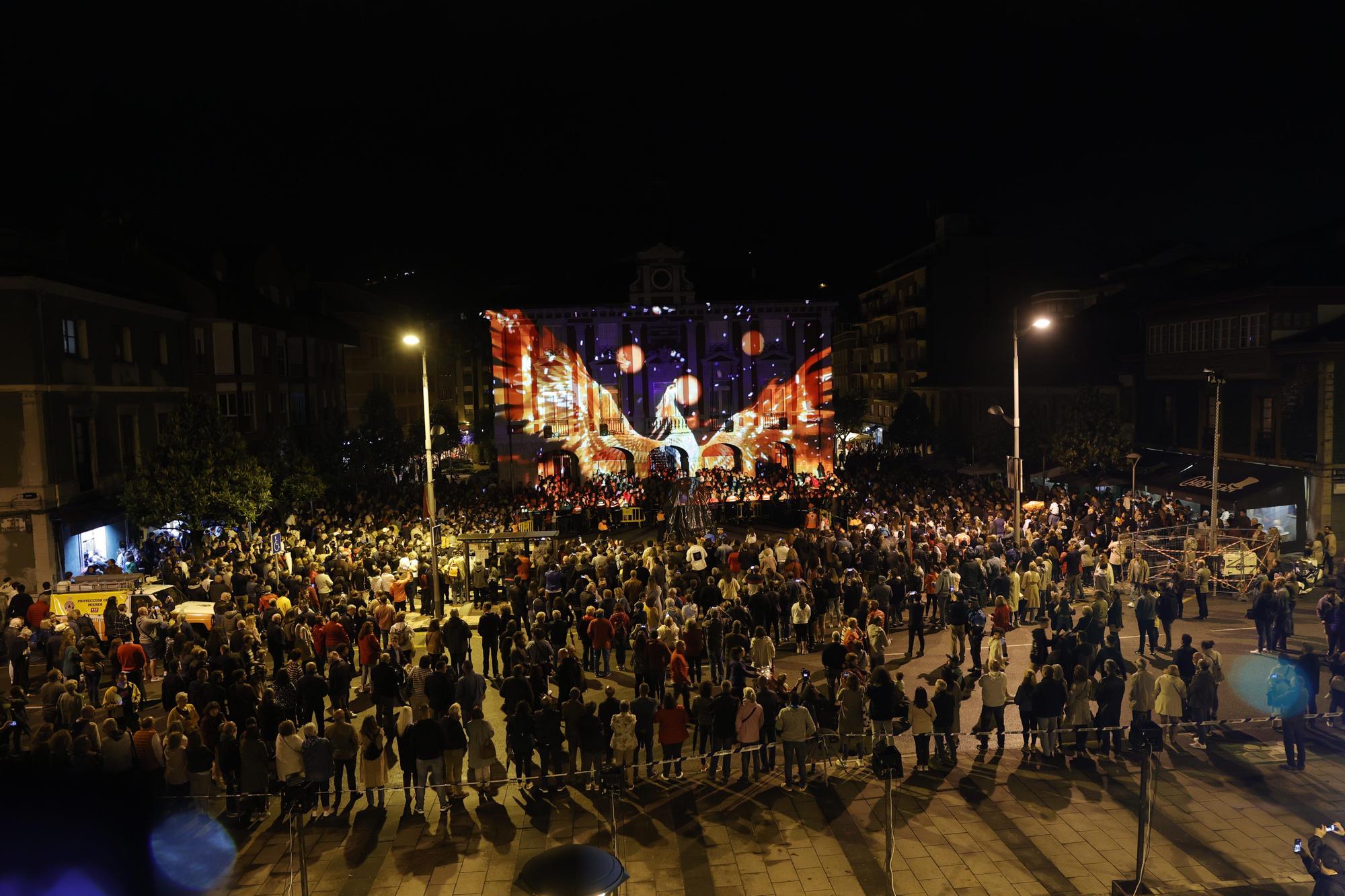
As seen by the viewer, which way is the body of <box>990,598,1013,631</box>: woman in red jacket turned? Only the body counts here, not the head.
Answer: away from the camera

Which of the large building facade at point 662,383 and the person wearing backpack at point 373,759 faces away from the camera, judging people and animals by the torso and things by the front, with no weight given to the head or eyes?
the person wearing backpack

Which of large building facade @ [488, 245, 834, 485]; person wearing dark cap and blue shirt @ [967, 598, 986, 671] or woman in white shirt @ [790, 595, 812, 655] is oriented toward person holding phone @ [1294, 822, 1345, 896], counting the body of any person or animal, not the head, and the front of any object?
the large building facade

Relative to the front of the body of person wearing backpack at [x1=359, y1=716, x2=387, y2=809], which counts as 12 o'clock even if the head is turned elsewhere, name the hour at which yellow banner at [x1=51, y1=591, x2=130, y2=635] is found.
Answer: The yellow banner is roughly at 11 o'clock from the person wearing backpack.

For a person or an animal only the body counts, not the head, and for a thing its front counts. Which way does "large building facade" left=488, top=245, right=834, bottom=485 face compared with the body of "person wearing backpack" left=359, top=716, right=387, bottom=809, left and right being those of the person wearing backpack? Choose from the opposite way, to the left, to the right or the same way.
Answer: the opposite way

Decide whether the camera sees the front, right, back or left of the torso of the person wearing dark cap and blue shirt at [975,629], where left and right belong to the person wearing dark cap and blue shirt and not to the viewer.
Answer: back

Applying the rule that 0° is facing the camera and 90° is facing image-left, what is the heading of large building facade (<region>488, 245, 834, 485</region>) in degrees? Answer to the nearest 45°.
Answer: approximately 0°

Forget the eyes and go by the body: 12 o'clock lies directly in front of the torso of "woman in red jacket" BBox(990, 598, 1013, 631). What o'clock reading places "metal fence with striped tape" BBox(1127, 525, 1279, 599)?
The metal fence with striped tape is roughly at 1 o'clock from the woman in red jacket.

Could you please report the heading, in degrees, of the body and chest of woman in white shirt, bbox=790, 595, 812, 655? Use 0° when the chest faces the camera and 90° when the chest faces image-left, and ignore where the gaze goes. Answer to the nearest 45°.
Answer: approximately 180°

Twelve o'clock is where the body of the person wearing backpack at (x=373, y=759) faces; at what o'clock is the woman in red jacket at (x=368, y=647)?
The woman in red jacket is roughly at 12 o'clock from the person wearing backpack.
